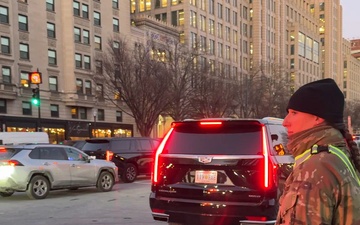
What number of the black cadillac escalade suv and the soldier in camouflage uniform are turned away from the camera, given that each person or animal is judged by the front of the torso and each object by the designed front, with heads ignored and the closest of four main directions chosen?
1

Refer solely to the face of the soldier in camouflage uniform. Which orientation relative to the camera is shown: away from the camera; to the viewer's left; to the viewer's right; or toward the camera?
to the viewer's left

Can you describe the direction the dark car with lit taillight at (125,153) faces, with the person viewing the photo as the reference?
facing away from the viewer and to the right of the viewer

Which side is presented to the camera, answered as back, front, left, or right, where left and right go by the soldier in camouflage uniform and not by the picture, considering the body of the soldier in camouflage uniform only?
left

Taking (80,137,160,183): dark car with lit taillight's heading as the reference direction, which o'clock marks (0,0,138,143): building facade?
The building facade is roughly at 10 o'clock from the dark car with lit taillight.

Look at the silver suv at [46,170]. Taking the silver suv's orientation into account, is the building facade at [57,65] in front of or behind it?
in front

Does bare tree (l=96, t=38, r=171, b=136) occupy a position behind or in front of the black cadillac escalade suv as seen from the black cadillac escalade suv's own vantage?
in front

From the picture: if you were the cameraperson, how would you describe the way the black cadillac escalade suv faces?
facing away from the viewer

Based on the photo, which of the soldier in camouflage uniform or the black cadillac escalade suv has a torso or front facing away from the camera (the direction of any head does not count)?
the black cadillac escalade suv

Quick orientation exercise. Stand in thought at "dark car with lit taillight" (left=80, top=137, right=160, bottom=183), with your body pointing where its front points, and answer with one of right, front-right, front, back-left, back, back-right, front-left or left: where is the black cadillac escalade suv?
back-right

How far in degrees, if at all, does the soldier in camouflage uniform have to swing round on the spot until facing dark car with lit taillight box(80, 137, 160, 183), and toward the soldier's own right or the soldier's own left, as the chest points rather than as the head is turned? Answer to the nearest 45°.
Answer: approximately 45° to the soldier's own right

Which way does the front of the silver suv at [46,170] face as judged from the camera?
facing away from the viewer and to the right of the viewer

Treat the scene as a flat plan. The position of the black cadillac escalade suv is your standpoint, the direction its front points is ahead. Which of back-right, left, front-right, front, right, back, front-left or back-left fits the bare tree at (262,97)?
front

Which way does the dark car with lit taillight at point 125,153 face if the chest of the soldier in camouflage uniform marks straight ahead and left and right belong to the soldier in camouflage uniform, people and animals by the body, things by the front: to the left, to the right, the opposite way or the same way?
to the right
